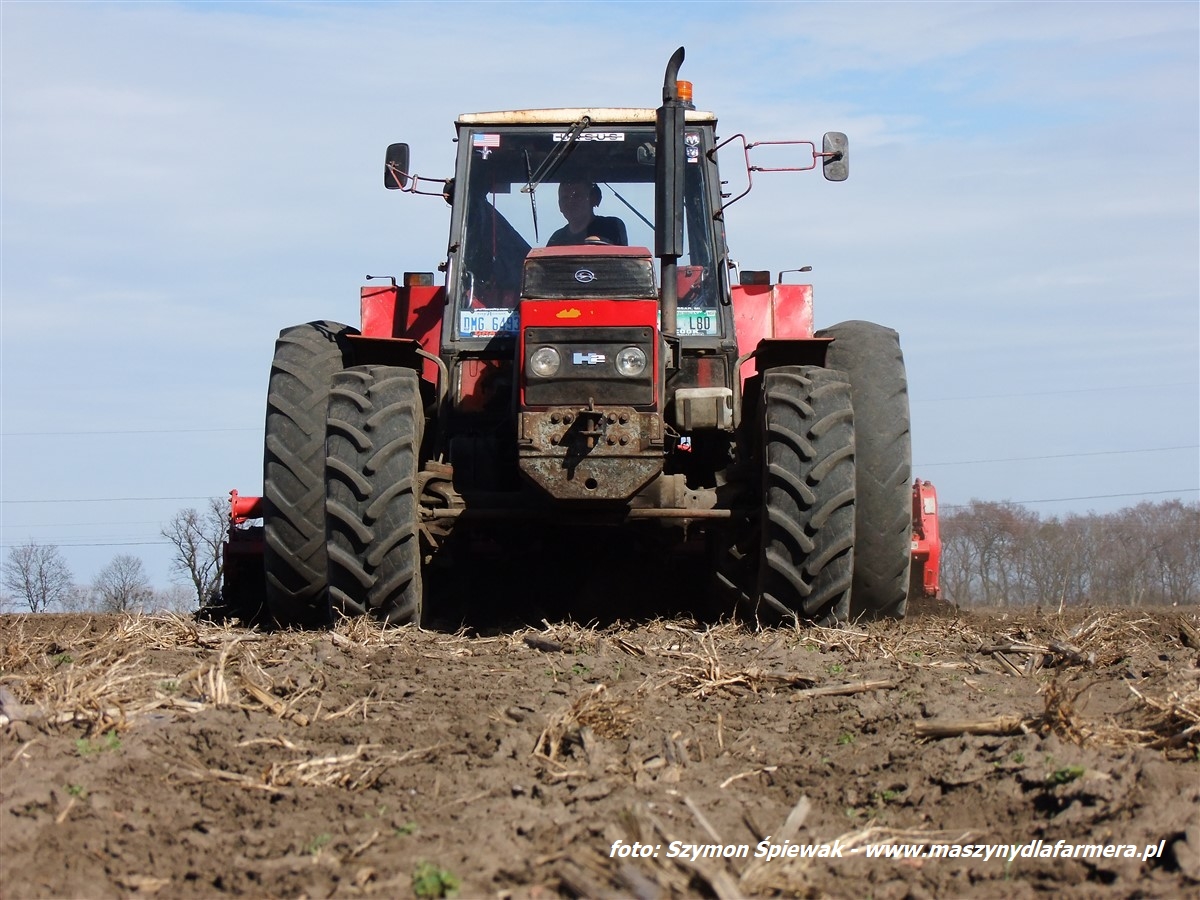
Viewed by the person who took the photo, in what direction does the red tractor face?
facing the viewer
